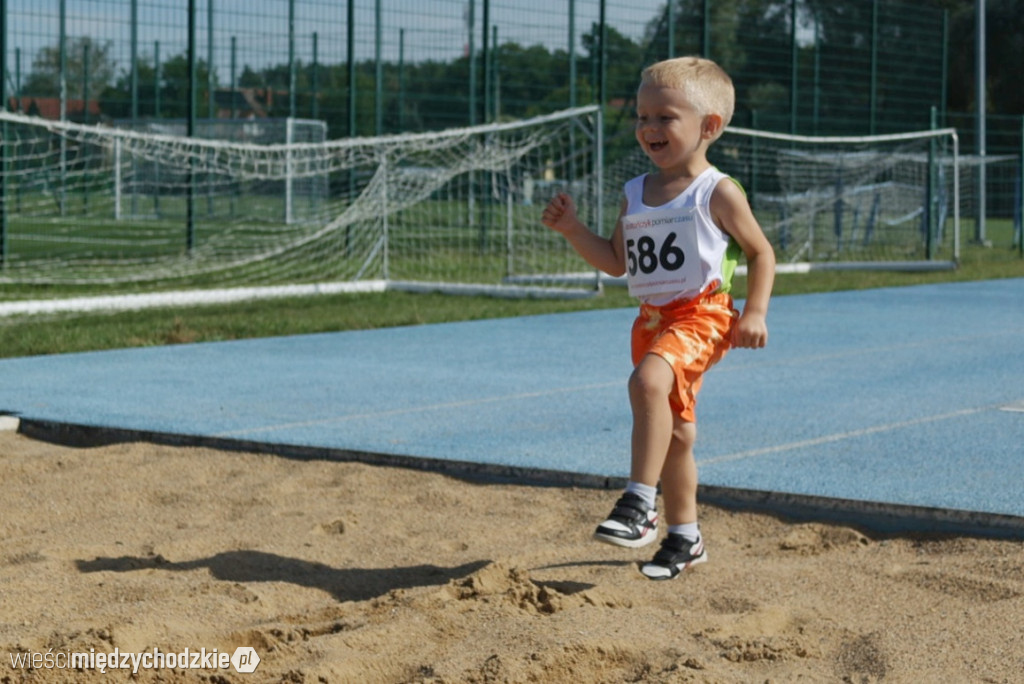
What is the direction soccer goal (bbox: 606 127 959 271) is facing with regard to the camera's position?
facing away from the viewer

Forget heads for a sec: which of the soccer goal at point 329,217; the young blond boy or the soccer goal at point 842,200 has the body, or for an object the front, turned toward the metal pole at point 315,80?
the soccer goal at point 329,217

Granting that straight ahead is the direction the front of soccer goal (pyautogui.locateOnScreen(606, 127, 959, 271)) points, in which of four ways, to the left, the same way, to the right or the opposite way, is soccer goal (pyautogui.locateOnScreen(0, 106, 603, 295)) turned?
the same way

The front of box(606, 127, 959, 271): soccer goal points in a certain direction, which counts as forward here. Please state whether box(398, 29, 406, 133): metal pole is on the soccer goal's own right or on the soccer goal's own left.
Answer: on the soccer goal's own left

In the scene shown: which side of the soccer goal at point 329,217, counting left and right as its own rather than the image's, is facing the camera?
back

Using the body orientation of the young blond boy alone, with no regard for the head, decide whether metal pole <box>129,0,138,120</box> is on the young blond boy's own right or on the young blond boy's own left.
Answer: on the young blond boy's own right

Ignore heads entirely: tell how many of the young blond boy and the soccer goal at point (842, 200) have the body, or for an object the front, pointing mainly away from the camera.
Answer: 1

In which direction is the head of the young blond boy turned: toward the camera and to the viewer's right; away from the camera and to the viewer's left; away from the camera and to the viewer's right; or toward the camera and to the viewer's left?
toward the camera and to the viewer's left

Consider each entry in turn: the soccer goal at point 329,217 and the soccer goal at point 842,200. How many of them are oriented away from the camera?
2

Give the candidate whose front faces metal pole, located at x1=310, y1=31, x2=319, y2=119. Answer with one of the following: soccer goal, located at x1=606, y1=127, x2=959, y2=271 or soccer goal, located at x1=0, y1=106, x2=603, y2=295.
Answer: soccer goal, located at x1=0, y1=106, x2=603, y2=295
